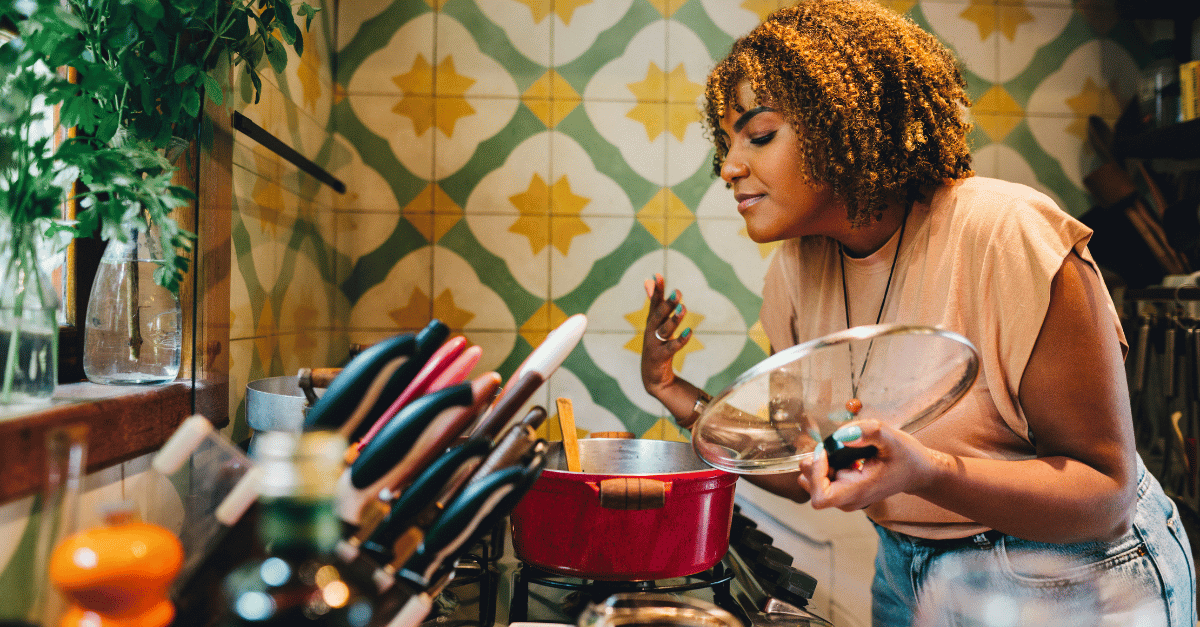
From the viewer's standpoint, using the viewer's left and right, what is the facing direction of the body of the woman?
facing the viewer and to the left of the viewer

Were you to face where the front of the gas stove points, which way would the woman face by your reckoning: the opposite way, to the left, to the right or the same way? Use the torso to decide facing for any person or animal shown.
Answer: the opposite way

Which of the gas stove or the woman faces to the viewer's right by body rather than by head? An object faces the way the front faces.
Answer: the gas stove

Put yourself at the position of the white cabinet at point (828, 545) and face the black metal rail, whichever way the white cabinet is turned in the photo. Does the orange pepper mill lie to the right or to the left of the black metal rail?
left

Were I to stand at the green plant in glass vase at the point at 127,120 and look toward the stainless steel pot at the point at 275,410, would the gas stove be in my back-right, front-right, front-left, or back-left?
front-right

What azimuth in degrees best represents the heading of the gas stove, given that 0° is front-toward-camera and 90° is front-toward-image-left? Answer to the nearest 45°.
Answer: approximately 270°

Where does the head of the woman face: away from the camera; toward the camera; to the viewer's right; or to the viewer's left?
to the viewer's left

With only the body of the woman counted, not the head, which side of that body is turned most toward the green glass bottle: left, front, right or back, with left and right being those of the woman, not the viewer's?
front

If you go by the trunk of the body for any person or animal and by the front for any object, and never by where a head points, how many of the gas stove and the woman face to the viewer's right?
1
